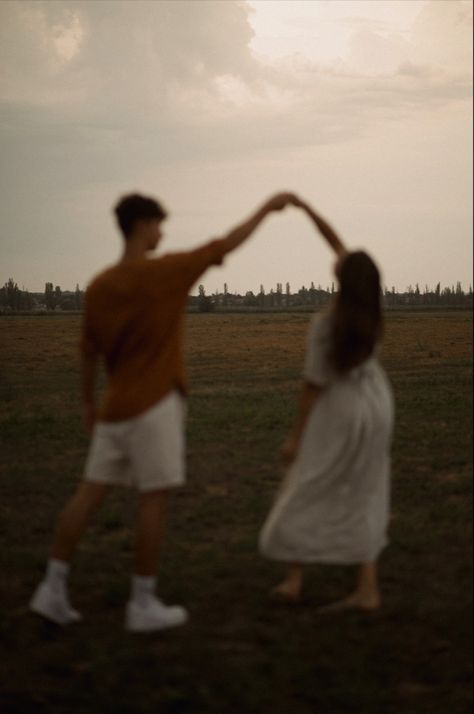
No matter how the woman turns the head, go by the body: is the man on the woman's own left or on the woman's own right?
on the woman's own left

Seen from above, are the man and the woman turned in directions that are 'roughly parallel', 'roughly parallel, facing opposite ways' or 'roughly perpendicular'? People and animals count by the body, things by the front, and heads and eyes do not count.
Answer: roughly perpendicular

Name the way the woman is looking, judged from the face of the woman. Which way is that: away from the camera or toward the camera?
away from the camera

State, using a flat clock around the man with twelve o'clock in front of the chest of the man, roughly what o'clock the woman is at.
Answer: The woman is roughly at 1 o'clock from the man.

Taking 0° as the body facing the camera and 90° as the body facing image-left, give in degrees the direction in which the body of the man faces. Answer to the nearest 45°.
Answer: approximately 225°

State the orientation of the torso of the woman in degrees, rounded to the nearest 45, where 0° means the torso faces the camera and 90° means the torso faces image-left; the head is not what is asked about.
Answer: approximately 135°
